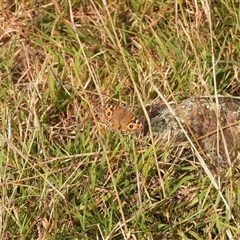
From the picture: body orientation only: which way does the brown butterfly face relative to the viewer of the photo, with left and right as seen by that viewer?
facing away from the viewer and to the right of the viewer
